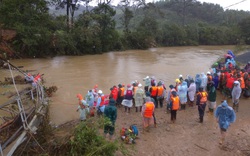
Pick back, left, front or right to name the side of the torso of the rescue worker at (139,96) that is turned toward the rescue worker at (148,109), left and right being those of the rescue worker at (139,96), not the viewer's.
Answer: back

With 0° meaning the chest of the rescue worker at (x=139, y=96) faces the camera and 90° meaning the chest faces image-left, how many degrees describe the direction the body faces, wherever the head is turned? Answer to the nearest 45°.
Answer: approximately 180°

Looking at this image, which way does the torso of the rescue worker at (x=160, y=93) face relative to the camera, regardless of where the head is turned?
away from the camera

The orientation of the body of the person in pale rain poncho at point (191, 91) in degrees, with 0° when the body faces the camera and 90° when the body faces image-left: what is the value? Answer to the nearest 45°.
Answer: approximately 180°
